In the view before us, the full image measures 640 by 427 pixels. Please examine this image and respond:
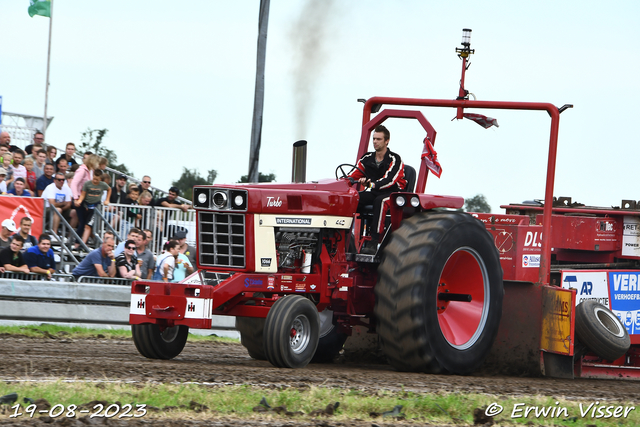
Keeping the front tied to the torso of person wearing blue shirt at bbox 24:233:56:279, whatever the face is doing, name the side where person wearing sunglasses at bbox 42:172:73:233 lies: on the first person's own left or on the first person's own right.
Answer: on the first person's own left

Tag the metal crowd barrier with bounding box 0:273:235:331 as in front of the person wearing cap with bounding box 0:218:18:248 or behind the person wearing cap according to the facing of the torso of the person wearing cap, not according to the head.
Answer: in front

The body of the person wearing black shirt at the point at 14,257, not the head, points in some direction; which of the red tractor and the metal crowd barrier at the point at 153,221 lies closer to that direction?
the red tractor

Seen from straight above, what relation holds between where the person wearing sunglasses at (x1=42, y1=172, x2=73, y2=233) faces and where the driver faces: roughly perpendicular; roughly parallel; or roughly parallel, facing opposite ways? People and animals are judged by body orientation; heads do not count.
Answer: roughly perpendicular

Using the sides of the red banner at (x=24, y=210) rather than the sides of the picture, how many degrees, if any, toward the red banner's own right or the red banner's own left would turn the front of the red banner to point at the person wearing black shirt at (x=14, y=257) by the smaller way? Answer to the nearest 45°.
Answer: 0° — it already faces them

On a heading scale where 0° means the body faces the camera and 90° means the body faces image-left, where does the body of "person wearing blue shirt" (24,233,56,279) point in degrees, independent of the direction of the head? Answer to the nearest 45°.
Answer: approximately 315°

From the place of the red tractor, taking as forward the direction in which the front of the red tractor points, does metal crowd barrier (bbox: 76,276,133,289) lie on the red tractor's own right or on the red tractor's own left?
on the red tractor's own right

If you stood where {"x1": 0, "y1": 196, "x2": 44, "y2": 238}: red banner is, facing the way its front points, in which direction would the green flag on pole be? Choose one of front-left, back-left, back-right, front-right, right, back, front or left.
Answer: back

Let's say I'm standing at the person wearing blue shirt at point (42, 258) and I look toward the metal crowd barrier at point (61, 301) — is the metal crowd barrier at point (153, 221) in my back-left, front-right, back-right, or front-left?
back-left

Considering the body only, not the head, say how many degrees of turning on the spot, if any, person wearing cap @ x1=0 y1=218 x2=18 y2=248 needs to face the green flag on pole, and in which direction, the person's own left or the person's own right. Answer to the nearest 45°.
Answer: approximately 135° to the person's own left

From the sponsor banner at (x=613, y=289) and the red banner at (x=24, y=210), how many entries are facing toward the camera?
2
